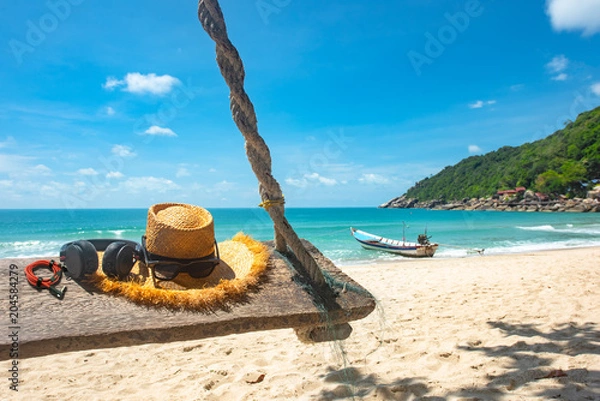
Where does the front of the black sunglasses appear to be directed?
toward the camera

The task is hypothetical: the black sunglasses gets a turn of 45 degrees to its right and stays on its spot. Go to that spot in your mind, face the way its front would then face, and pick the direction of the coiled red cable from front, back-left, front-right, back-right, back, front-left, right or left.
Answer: front-right
